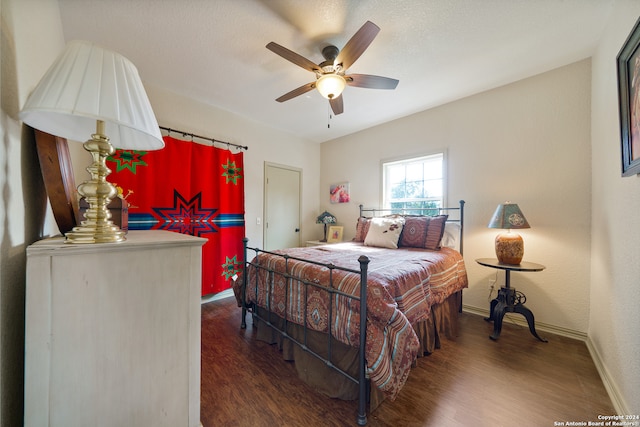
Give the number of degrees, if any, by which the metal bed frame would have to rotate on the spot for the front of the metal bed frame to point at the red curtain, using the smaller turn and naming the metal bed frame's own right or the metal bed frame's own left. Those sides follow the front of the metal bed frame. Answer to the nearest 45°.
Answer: approximately 90° to the metal bed frame's own right

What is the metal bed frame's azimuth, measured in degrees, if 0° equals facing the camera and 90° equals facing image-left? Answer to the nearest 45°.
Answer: approximately 45°

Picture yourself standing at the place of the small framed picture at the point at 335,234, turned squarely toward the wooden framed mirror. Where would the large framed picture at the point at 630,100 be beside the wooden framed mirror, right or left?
left

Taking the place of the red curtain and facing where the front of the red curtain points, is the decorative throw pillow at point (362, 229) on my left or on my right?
on my left

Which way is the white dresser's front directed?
to the viewer's right

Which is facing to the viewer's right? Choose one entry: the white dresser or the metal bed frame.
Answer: the white dresser
